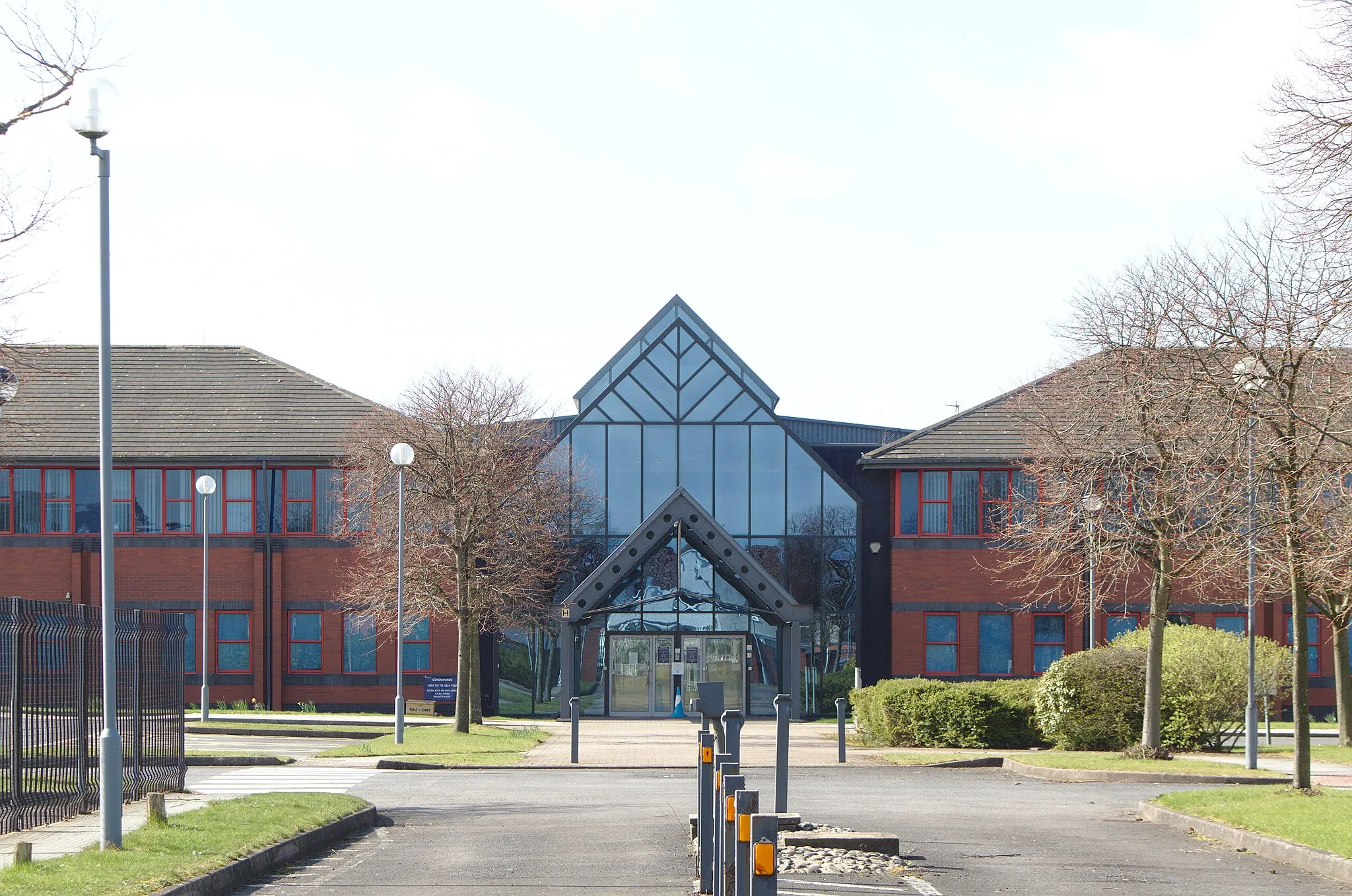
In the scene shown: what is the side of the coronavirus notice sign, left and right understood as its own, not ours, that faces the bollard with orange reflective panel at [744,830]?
front

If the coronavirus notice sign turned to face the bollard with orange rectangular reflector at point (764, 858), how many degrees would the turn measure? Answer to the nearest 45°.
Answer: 0° — it already faces it

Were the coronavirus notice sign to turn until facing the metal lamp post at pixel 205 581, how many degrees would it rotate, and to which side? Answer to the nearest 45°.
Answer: approximately 45° to its right

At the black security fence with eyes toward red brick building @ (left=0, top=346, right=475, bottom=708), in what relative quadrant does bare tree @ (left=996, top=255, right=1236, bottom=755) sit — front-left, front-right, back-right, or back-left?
front-right

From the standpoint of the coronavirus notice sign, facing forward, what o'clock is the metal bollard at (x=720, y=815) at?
The metal bollard is roughly at 12 o'clock from the coronavirus notice sign.

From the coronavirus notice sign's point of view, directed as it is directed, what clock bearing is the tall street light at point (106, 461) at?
The tall street light is roughly at 12 o'clock from the coronavirus notice sign.

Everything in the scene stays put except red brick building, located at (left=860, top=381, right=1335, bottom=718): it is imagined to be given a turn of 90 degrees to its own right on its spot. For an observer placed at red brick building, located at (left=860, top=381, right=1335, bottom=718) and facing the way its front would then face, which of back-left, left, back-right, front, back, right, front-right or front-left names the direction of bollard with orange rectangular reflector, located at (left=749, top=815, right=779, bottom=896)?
left

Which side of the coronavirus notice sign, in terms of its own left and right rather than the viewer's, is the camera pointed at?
front

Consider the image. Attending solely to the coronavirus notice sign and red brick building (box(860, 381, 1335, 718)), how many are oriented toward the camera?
2

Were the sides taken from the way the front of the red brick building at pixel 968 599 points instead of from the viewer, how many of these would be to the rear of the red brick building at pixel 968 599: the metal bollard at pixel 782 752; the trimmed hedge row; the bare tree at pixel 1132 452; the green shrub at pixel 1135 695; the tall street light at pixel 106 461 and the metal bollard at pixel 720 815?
0

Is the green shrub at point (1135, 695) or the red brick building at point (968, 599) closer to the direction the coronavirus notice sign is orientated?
the green shrub

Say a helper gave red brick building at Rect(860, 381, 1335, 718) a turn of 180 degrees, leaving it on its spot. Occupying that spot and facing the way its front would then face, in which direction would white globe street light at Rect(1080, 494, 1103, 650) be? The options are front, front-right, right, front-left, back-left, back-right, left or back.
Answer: back

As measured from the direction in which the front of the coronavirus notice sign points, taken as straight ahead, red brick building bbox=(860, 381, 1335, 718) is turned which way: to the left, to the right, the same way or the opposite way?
the same way

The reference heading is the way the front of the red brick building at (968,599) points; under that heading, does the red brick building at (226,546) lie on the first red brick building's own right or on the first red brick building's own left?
on the first red brick building's own right
